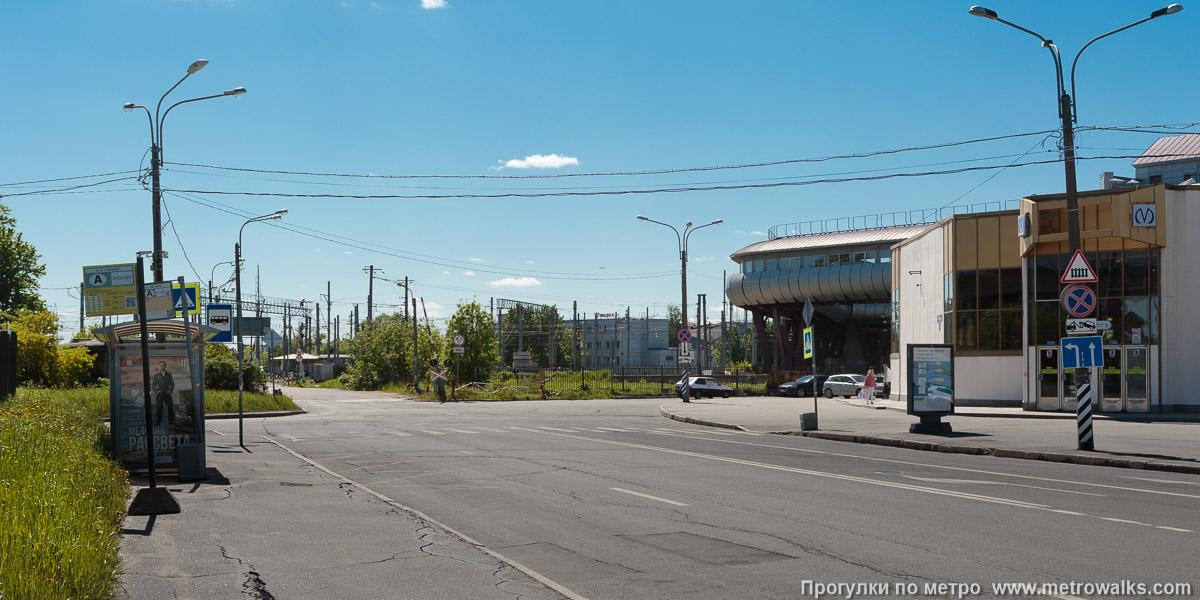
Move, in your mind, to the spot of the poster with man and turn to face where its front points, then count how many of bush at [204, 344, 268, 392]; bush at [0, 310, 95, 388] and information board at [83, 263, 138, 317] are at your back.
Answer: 2

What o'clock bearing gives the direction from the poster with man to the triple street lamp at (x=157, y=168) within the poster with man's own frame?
The triple street lamp is roughly at 6 o'clock from the poster with man.

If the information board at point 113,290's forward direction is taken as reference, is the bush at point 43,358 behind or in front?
behind

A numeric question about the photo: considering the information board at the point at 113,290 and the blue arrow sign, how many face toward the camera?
2

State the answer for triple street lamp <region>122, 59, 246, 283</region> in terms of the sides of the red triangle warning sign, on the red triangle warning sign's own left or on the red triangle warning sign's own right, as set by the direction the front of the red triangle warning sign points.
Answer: on the red triangle warning sign's own right

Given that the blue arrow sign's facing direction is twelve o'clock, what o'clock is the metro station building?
The metro station building is roughly at 6 o'clock from the blue arrow sign.

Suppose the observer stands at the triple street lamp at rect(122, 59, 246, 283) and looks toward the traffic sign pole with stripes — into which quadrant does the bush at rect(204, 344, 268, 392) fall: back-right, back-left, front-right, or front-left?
back-left
